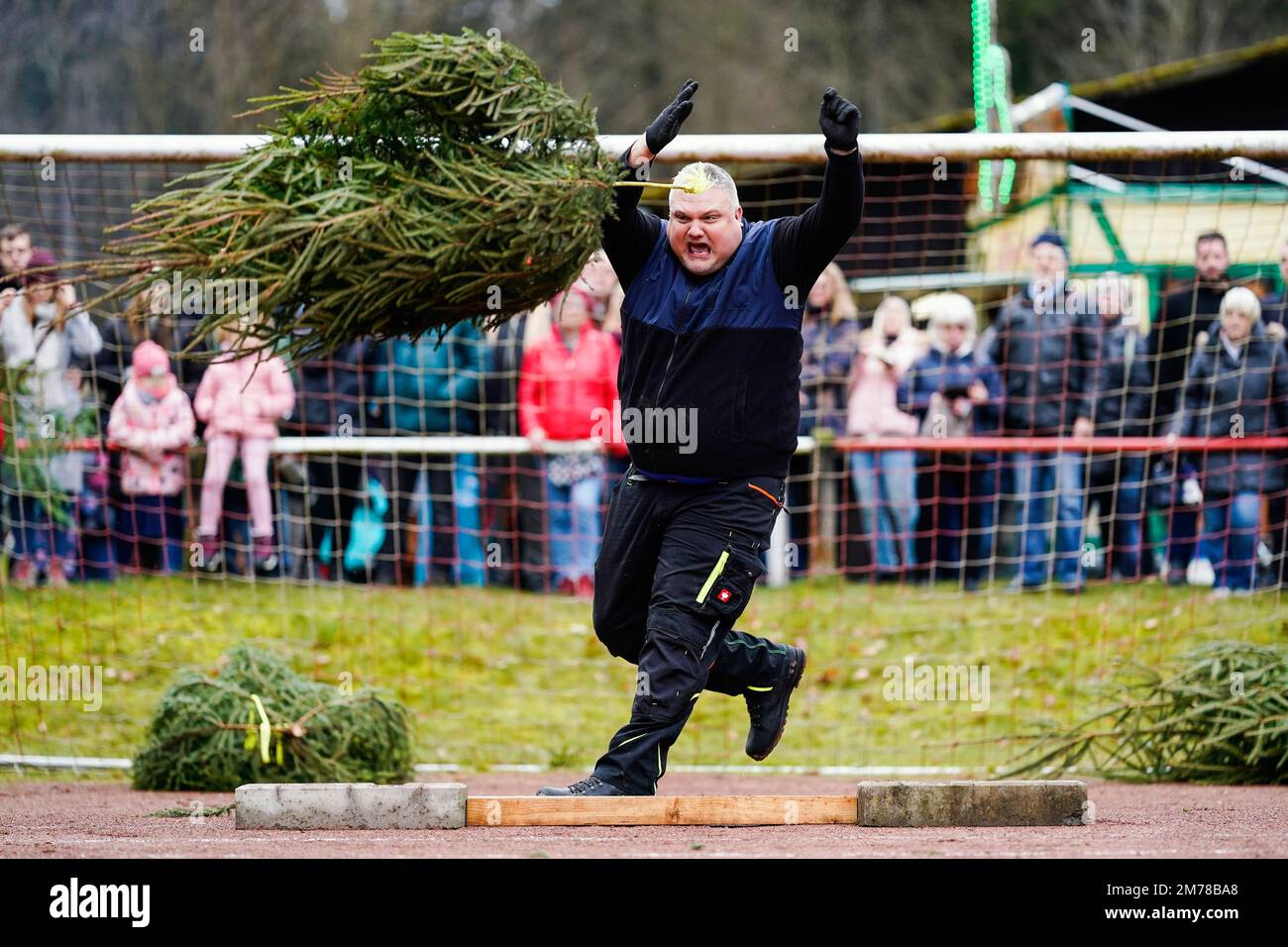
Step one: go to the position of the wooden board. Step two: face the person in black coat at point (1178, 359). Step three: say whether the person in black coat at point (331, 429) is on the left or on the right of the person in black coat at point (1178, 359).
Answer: left

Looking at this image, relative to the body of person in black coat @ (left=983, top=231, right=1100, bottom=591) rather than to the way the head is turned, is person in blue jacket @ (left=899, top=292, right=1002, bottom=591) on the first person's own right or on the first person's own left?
on the first person's own right

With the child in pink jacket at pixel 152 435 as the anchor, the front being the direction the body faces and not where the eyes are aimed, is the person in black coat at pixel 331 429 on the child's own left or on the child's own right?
on the child's own left

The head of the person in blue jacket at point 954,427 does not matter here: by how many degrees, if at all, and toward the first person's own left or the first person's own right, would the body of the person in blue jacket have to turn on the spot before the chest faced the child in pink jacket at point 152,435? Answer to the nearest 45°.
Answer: approximately 90° to the first person's own right

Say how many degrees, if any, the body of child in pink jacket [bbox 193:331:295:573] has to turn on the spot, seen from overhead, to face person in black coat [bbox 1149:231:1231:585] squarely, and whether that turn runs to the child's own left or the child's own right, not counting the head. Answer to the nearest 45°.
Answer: approximately 90° to the child's own left

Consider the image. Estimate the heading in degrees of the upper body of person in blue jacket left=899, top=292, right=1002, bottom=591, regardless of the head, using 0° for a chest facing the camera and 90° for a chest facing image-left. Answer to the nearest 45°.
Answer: approximately 0°

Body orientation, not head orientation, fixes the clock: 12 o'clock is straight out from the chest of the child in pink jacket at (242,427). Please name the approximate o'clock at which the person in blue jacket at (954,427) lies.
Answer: The person in blue jacket is roughly at 9 o'clock from the child in pink jacket.

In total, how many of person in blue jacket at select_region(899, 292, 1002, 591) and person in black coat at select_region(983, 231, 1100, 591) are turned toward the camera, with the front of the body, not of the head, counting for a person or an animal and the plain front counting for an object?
2

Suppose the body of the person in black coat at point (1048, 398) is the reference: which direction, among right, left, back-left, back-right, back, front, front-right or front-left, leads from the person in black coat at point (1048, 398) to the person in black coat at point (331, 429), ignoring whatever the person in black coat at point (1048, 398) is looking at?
right

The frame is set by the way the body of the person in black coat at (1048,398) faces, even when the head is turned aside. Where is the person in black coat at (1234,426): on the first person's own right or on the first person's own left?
on the first person's own left

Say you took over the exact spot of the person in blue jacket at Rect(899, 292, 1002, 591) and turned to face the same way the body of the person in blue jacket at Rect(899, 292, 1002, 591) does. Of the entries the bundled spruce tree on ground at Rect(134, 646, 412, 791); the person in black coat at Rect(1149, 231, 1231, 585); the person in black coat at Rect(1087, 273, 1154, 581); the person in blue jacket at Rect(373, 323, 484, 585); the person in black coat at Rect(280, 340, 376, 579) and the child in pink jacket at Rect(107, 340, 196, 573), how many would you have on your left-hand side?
2
